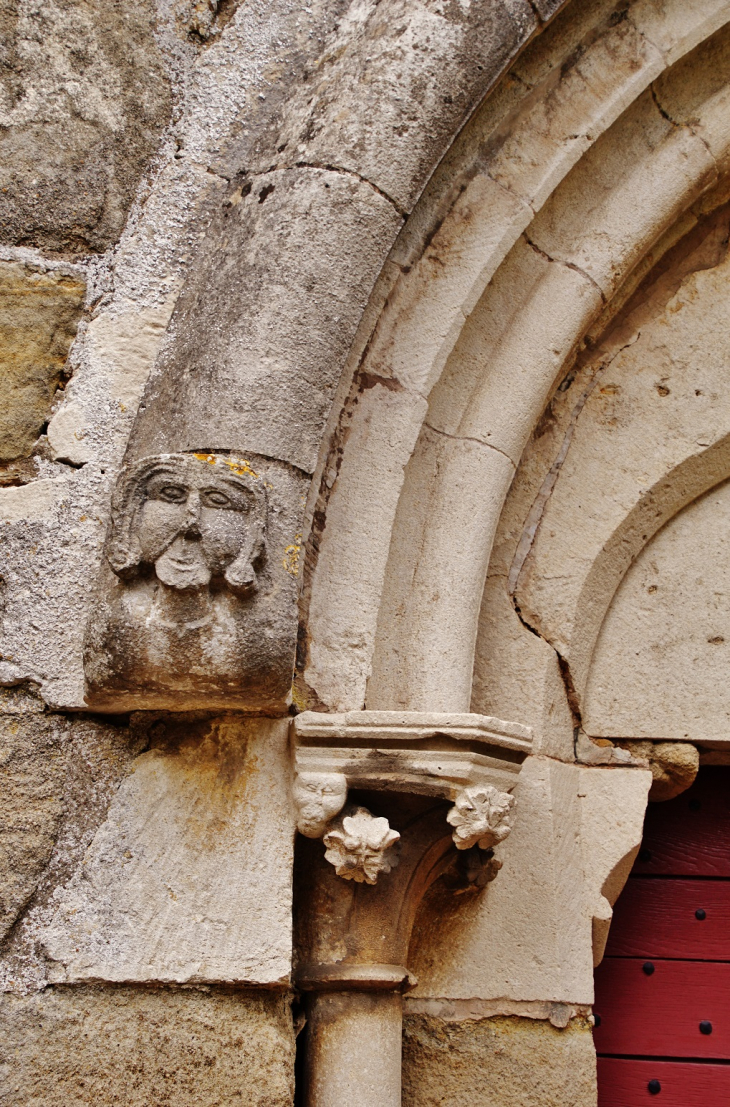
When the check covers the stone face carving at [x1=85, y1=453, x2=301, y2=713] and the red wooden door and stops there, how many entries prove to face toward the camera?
2

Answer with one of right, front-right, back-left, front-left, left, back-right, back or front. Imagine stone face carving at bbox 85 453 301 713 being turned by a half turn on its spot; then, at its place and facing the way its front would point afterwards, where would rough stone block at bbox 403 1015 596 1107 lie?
front-right

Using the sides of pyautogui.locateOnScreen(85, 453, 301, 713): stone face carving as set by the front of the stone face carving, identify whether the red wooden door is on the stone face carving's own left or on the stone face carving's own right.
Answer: on the stone face carving's own left

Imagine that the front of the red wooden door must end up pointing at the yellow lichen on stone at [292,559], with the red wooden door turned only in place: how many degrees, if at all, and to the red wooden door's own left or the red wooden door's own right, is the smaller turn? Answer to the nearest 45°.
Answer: approximately 45° to the red wooden door's own right

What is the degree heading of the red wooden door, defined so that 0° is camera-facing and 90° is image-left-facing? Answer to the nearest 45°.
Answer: approximately 0°

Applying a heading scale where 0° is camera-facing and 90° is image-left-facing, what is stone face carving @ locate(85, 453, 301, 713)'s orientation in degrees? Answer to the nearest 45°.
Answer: approximately 0°
